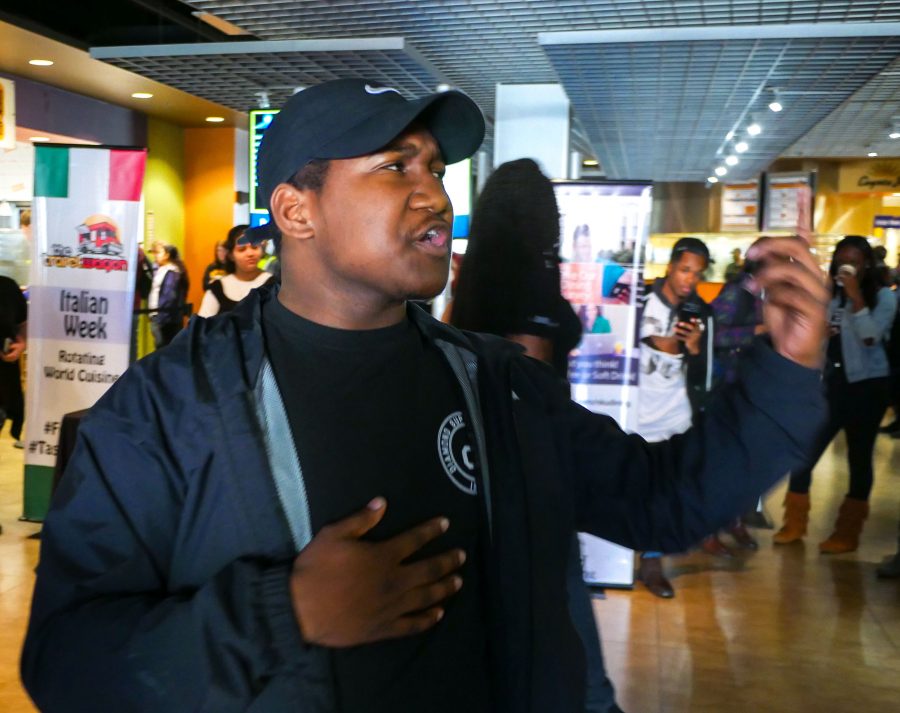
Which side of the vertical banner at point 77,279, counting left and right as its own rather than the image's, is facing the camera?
front

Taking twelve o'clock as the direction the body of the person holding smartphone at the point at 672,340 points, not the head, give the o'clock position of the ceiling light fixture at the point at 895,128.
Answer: The ceiling light fixture is roughly at 8 o'clock from the person holding smartphone.

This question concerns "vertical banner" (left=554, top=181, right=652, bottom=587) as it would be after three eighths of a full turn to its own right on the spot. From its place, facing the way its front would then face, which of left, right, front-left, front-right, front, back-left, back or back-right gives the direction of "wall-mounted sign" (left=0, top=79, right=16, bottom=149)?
front

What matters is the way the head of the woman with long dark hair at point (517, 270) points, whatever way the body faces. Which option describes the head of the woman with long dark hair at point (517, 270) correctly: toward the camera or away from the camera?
away from the camera

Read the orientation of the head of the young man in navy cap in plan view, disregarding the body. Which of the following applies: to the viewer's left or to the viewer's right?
to the viewer's right

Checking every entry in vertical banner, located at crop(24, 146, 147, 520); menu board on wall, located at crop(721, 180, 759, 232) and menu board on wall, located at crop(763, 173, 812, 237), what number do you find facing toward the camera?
3

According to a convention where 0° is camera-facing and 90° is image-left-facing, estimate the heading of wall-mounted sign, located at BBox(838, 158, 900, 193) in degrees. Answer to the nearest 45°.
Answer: approximately 0°

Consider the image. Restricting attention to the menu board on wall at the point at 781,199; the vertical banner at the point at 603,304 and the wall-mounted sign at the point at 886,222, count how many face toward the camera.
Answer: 3

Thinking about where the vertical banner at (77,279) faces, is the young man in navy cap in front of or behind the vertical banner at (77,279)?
in front

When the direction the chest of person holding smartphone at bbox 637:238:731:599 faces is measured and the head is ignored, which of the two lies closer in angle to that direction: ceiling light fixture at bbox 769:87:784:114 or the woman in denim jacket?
the woman in denim jacket

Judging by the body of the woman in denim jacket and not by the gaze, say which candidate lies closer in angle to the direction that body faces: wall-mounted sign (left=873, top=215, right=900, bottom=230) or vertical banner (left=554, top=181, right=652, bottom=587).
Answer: the vertical banner
